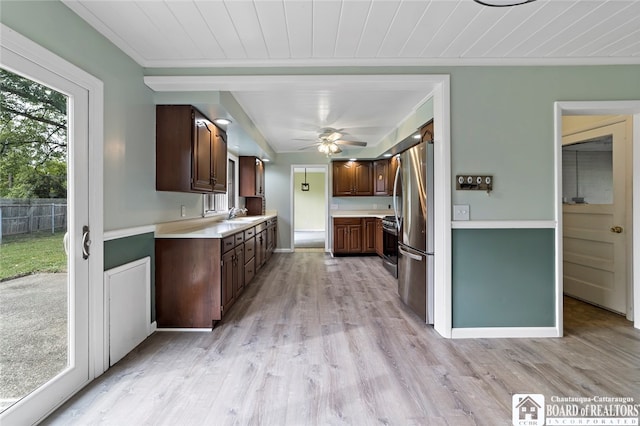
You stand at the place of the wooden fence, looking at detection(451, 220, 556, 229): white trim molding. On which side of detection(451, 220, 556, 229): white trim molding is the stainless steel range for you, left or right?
left

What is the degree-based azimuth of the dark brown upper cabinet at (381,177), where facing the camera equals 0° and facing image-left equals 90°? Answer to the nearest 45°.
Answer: approximately 45°

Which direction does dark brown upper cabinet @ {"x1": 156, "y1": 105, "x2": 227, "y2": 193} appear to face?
to the viewer's right

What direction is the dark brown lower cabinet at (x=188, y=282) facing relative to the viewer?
to the viewer's right

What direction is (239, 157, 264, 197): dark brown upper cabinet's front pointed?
to the viewer's right
